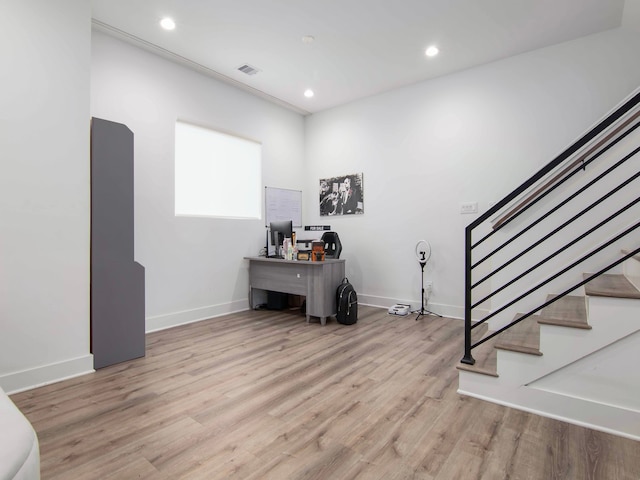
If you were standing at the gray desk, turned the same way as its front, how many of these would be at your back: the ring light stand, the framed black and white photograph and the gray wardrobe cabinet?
1

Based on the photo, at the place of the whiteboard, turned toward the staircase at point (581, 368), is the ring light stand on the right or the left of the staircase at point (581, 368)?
left

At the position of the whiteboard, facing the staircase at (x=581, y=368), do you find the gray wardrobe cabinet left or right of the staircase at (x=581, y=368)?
right

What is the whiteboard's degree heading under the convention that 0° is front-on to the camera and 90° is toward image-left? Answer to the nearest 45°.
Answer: approximately 315°

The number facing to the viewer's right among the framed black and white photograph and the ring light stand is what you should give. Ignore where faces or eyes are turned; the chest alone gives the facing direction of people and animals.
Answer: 0

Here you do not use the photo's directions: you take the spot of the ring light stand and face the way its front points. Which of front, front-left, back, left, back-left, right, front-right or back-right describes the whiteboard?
front-right

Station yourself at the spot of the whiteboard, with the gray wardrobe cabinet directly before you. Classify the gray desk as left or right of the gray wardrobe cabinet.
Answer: left

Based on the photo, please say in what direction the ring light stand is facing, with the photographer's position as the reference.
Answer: facing the viewer and to the left of the viewer
